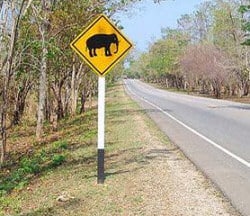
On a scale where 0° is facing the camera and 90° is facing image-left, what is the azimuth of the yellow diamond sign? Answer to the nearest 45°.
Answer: approximately 0°
